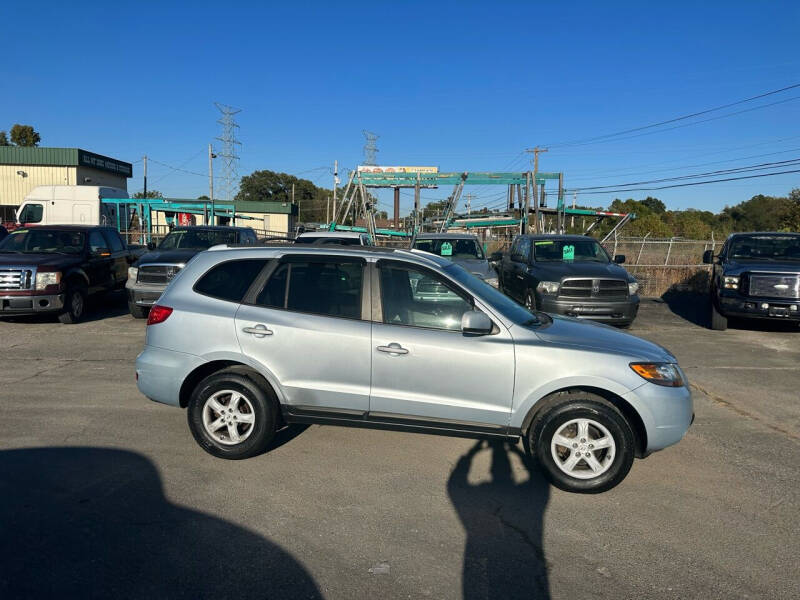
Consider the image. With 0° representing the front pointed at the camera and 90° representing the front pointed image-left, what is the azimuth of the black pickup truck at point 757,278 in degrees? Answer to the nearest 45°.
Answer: approximately 0°

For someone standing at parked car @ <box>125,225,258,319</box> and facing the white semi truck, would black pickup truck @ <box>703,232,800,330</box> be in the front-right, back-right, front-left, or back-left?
back-right

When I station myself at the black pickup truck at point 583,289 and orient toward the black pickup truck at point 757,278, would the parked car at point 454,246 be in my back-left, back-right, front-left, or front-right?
back-left

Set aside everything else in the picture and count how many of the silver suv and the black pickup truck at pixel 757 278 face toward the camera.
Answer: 1

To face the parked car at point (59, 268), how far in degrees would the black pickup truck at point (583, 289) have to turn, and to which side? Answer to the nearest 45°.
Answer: approximately 135° to its right

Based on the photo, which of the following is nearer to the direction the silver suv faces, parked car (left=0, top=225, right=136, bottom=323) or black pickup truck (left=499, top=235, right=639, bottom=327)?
the black pickup truck

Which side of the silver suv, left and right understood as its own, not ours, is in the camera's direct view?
right

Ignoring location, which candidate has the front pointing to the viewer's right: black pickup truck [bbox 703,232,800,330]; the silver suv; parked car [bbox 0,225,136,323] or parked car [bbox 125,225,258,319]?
the silver suv

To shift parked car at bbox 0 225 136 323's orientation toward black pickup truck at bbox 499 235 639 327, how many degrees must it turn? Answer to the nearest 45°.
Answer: approximately 90° to its left

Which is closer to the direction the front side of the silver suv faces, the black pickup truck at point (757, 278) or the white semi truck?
the black pickup truck

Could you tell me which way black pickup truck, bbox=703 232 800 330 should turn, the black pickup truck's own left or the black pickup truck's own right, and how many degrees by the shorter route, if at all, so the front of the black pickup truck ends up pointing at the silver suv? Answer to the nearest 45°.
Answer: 0° — it already faces it

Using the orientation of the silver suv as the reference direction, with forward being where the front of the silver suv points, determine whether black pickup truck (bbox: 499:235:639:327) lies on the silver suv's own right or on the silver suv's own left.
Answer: on the silver suv's own left

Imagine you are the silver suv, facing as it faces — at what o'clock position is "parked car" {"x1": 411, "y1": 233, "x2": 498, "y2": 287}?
The parked car is roughly at 9 o'clock from the silver suv.

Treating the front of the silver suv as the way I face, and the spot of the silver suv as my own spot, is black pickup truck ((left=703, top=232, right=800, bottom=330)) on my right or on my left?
on my left

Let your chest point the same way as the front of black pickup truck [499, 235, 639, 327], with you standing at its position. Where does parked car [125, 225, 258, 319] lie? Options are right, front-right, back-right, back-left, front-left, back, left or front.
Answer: back-right

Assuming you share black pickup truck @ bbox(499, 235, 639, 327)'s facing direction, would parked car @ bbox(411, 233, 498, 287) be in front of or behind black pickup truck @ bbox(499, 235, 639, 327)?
behind
